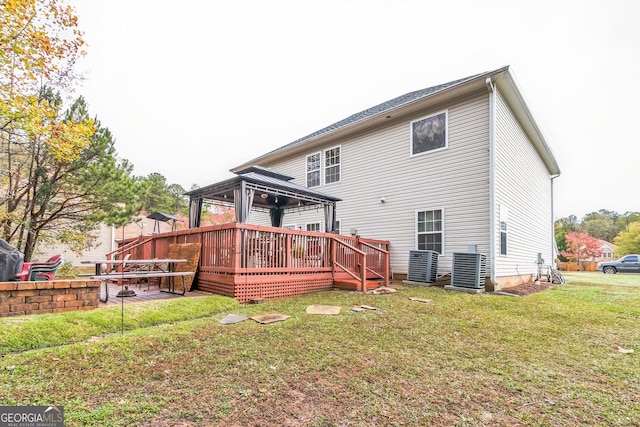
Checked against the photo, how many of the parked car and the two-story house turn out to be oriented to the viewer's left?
1

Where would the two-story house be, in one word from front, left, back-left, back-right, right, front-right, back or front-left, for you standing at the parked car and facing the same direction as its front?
left

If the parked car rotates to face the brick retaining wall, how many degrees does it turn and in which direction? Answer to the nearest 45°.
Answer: approximately 90° to its left

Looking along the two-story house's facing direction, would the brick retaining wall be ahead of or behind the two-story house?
behind

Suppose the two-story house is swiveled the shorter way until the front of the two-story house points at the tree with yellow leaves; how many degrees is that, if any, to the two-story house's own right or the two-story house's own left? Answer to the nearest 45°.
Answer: approximately 135° to the two-story house's own left

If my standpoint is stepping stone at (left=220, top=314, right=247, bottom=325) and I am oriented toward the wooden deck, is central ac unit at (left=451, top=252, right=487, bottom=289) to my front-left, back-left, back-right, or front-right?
front-right

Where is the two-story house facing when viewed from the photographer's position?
facing away from the viewer and to the right of the viewer

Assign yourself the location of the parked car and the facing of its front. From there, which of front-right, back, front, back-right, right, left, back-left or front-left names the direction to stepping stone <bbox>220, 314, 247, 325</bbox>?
left
